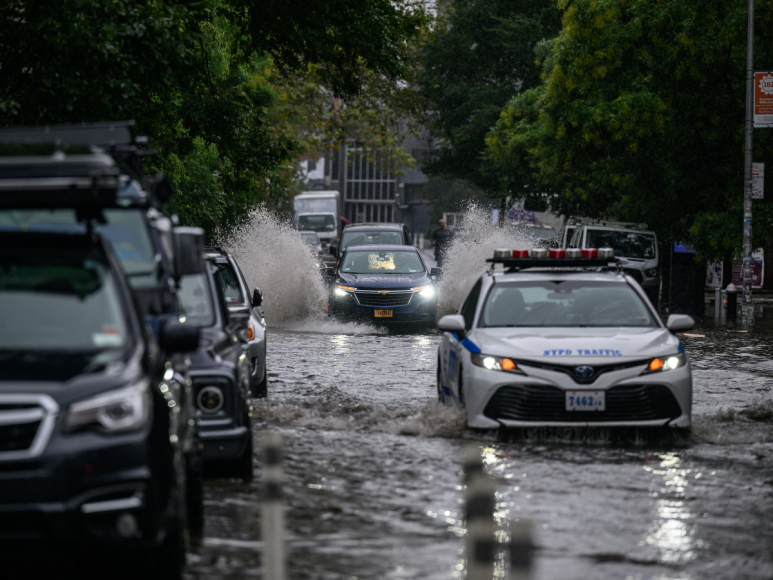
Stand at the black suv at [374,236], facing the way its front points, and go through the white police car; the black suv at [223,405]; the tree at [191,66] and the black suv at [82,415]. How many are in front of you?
4

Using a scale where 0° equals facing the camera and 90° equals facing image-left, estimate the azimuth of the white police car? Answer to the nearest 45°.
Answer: approximately 0°

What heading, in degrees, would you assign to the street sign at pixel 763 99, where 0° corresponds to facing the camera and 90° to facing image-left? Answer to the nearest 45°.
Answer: approximately 0°

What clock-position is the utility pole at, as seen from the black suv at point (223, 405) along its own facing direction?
The utility pole is roughly at 7 o'clock from the black suv.

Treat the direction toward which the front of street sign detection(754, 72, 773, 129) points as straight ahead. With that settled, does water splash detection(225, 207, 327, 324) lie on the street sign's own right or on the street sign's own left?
on the street sign's own right

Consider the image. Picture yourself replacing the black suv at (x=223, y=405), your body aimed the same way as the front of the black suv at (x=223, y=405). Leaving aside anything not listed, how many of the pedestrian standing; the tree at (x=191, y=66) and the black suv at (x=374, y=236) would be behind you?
3

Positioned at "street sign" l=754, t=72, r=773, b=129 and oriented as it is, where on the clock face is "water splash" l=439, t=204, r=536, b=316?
The water splash is roughly at 4 o'clock from the street sign.

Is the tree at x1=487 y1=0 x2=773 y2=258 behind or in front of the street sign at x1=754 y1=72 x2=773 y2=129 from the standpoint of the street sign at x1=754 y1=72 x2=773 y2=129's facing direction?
behind
